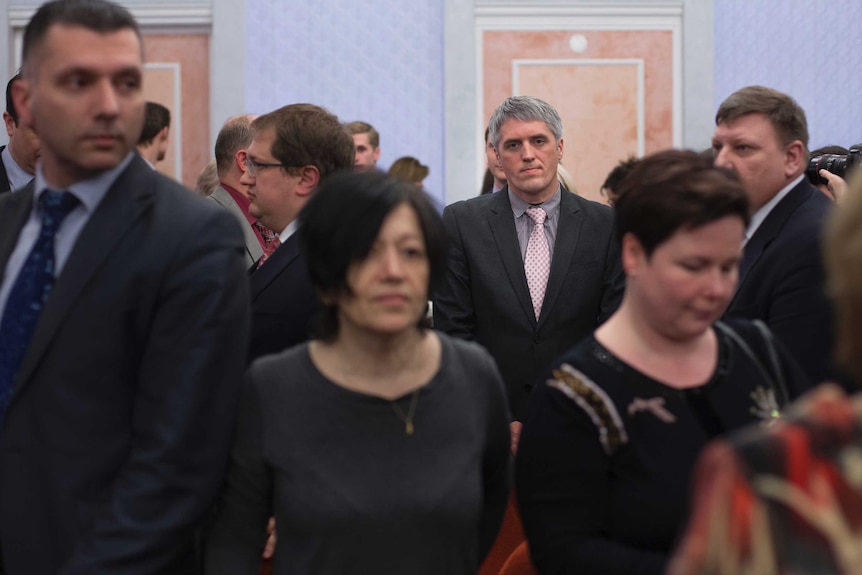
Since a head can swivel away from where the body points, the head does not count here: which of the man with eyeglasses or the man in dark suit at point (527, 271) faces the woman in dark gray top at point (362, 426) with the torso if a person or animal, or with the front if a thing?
the man in dark suit

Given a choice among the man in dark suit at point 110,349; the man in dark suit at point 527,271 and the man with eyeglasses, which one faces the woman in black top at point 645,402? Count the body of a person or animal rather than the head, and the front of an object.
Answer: the man in dark suit at point 527,271
